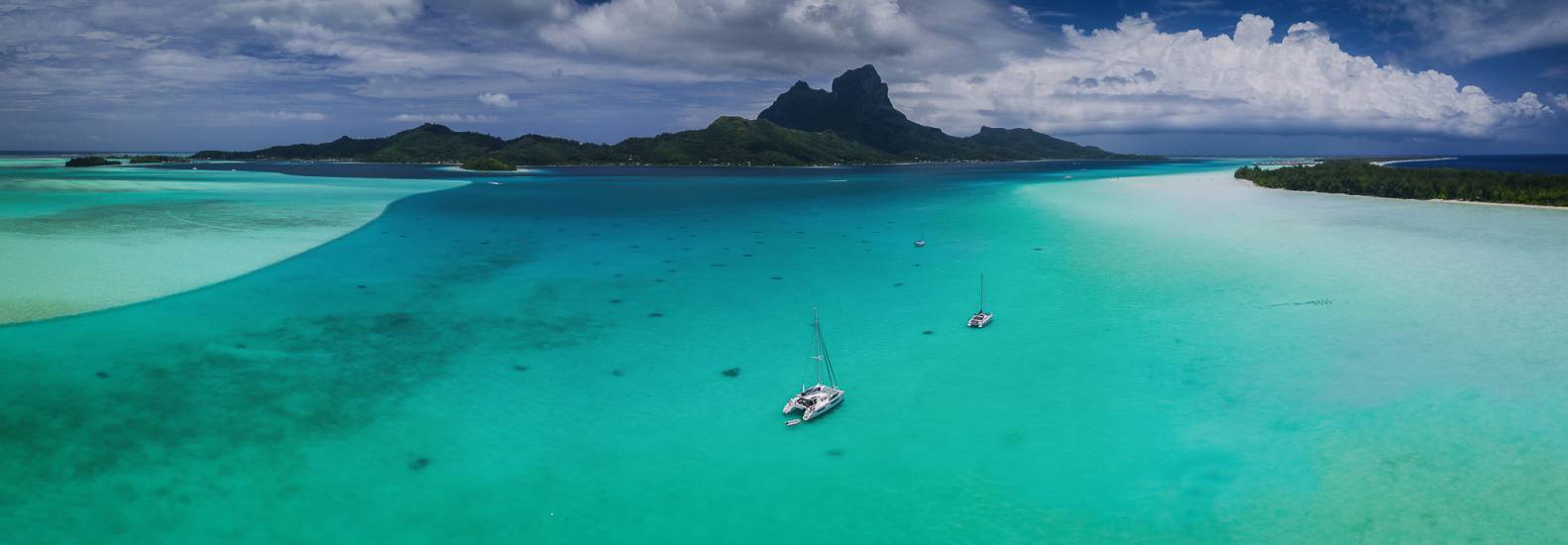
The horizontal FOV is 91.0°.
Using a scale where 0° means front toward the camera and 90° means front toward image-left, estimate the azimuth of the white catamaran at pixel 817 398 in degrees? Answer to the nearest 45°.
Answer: approximately 225°
